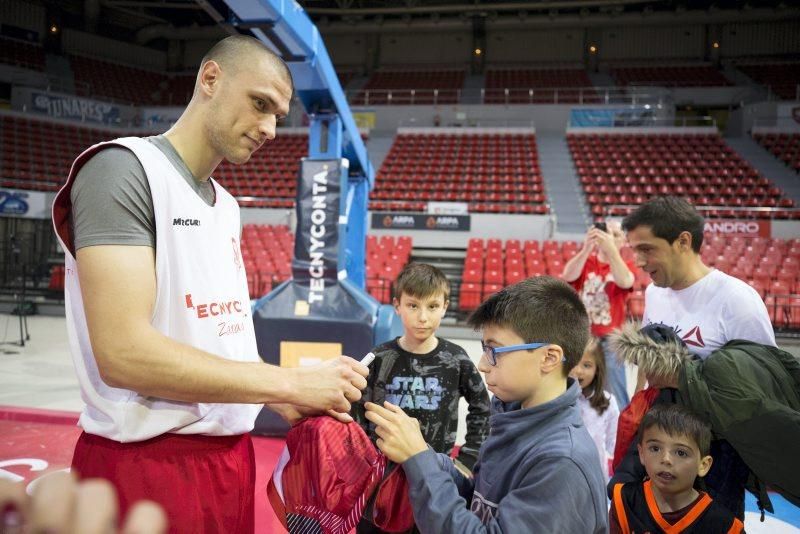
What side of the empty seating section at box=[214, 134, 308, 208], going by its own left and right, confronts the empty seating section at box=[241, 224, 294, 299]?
front

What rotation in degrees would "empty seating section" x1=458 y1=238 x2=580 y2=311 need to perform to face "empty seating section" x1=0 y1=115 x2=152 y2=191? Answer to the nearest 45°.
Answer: approximately 90° to its right

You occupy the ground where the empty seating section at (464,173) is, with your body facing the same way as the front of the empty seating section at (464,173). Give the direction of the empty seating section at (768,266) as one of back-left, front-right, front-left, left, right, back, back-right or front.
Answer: front-left

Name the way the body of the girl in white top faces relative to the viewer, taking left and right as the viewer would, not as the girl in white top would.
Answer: facing the viewer and to the left of the viewer

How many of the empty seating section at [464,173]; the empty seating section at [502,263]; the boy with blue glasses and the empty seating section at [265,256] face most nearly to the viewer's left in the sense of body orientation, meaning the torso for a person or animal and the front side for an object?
1

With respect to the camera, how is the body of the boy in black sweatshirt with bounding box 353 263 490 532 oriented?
toward the camera

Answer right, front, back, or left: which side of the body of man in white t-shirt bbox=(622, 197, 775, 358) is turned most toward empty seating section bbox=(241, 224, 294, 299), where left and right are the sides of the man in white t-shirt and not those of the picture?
right

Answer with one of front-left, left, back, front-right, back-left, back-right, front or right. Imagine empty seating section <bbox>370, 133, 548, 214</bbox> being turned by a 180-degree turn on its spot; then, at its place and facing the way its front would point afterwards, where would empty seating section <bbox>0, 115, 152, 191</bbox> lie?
left

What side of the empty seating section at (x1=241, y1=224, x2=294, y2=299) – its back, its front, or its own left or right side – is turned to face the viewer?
front

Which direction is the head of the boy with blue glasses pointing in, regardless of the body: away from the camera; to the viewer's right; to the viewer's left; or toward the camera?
to the viewer's left

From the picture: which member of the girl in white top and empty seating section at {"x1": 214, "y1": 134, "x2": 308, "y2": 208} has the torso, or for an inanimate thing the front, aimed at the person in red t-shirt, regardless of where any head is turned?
the empty seating section

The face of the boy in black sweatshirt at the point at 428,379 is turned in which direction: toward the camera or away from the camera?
toward the camera

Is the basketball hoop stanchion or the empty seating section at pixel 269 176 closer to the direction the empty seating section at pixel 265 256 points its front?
the basketball hoop stanchion

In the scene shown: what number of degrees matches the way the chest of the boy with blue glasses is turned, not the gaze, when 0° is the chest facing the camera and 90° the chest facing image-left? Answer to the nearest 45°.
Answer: approximately 90°
